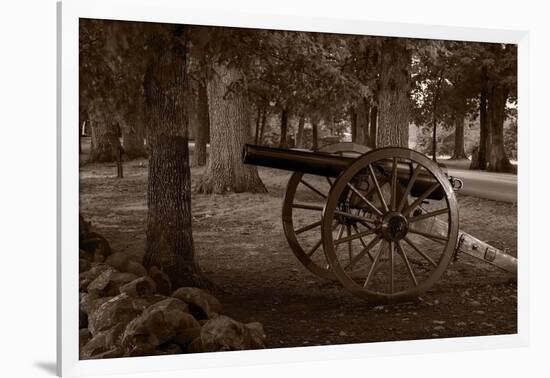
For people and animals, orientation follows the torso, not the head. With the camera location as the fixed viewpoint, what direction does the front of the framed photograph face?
facing the viewer and to the right of the viewer
